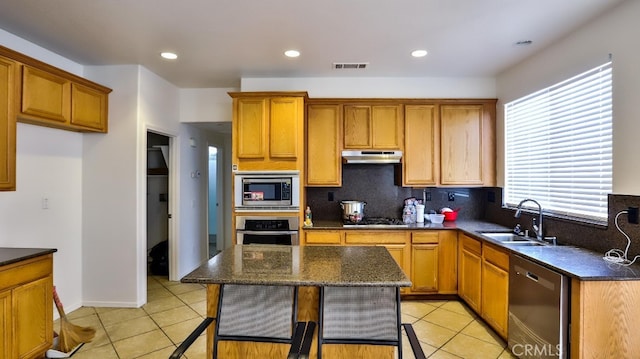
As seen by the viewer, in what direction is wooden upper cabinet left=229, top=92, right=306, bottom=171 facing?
toward the camera

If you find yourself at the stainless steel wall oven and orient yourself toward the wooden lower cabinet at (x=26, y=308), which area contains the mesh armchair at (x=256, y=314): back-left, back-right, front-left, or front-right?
front-left

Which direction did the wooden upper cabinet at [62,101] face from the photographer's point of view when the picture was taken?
facing the viewer and to the right of the viewer

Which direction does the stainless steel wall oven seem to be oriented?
toward the camera

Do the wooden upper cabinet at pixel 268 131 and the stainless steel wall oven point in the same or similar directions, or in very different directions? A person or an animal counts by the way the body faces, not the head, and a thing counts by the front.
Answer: same or similar directions

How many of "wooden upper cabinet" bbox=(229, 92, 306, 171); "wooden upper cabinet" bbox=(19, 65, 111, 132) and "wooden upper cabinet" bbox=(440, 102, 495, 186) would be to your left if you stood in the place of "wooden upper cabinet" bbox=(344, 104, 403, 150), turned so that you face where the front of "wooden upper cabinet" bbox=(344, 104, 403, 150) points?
1

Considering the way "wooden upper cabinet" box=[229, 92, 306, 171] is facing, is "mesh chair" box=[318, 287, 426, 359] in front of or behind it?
in front

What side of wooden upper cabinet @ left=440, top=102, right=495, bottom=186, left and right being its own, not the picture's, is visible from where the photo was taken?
front

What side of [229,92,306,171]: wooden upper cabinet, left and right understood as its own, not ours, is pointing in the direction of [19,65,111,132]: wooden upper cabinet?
right

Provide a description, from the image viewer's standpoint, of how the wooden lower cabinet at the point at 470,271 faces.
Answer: facing the viewer and to the left of the viewer

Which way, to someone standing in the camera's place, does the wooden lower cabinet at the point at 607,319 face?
facing to the left of the viewer

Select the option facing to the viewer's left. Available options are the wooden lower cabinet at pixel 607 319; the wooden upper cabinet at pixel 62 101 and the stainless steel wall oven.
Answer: the wooden lower cabinet

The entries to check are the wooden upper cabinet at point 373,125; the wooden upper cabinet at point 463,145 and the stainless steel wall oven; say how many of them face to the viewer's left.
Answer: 0

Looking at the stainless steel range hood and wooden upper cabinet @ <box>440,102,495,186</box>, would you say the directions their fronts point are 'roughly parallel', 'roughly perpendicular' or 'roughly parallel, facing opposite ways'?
roughly parallel

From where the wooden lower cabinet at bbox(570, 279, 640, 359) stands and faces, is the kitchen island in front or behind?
in front

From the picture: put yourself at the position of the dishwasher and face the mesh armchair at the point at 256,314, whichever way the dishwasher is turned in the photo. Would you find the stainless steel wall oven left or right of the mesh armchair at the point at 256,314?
right

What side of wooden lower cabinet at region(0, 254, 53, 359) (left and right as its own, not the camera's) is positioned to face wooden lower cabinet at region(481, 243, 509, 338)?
front

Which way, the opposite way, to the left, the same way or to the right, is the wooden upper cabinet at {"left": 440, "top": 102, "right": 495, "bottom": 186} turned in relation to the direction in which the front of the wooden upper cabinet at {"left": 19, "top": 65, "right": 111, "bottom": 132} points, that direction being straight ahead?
to the right
